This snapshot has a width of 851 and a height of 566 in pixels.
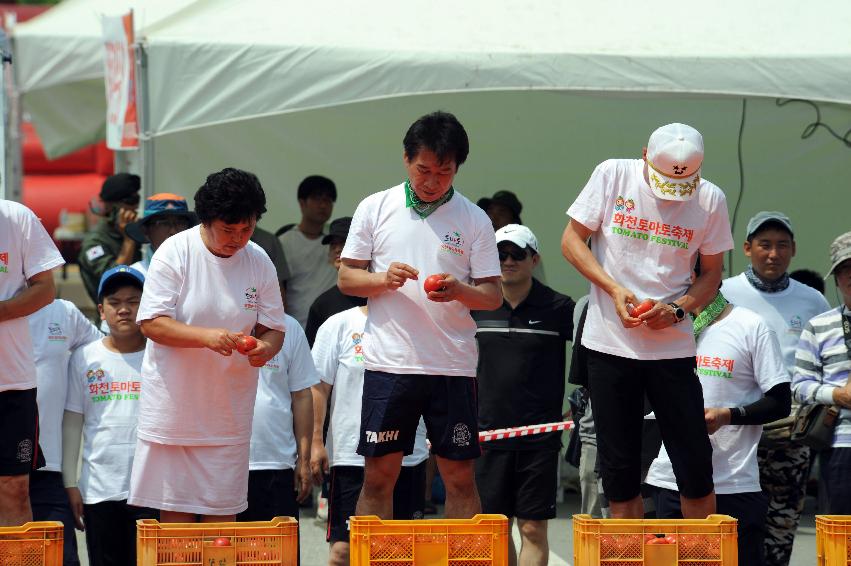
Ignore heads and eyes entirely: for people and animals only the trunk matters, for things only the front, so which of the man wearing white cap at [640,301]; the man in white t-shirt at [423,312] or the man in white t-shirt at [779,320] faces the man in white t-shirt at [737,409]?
the man in white t-shirt at [779,320]

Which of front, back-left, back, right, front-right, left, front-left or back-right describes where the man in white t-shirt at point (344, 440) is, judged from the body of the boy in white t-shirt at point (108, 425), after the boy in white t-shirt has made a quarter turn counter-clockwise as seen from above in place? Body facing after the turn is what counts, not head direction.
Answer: front

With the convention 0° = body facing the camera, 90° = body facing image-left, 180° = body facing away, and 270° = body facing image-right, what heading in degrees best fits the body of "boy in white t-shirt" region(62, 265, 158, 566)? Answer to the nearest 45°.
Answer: approximately 0°

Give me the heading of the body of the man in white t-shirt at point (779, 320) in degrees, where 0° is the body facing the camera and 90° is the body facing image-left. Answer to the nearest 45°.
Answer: approximately 0°

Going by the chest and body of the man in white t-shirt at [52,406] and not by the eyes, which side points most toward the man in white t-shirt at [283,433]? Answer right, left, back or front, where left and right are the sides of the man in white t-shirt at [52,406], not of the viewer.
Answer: left

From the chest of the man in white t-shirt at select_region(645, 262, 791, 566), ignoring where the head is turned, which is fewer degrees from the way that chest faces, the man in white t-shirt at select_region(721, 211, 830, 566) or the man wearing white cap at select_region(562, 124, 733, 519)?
the man wearing white cap

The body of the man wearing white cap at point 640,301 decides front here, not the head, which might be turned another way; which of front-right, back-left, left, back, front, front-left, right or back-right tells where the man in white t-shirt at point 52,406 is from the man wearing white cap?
right

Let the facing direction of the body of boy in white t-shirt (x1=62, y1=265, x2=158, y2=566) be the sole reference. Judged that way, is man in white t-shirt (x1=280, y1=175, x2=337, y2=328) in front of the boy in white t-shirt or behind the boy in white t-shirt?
behind
